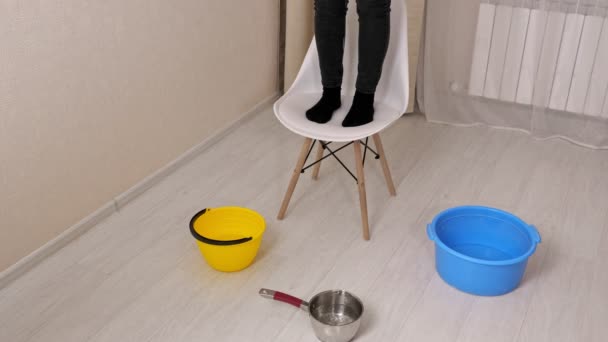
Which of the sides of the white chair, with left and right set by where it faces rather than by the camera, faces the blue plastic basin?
left

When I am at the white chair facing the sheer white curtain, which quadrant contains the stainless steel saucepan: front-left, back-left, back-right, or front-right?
back-right

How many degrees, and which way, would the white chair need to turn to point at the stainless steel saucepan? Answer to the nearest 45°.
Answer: approximately 45° to its left

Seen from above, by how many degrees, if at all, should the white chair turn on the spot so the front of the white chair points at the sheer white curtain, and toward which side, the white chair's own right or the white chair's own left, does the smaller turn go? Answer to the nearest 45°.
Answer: approximately 180°

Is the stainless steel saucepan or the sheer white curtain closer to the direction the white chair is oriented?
the stainless steel saucepan

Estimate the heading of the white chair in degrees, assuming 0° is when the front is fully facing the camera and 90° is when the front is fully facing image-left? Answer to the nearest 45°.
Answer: approximately 45°

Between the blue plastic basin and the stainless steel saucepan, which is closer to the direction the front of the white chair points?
the stainless steel saucepan
